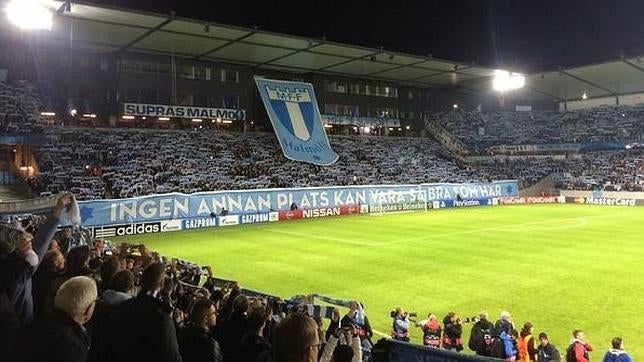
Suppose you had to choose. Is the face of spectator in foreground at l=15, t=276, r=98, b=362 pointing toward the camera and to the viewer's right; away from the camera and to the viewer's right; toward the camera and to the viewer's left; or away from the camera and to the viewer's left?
away from the camera and to the viewer's right

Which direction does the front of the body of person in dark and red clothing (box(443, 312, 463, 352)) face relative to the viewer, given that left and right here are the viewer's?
facing away from the viewer

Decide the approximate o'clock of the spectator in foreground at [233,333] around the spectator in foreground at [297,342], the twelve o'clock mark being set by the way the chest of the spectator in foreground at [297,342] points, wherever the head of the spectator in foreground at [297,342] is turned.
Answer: the spectator in foreground at [233,333] is roughly at 10 o'clock from the spectator in foreground at [297,342].

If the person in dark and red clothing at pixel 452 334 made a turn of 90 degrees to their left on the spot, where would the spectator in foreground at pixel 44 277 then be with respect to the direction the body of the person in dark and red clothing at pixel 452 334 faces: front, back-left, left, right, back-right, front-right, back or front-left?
front-left

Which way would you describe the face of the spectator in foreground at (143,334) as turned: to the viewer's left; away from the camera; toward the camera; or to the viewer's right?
away from the camera

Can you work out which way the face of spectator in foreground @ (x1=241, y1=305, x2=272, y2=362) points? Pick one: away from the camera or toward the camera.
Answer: away from the camera

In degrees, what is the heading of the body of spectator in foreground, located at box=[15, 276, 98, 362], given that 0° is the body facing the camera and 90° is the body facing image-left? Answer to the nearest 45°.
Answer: approximately 225°
